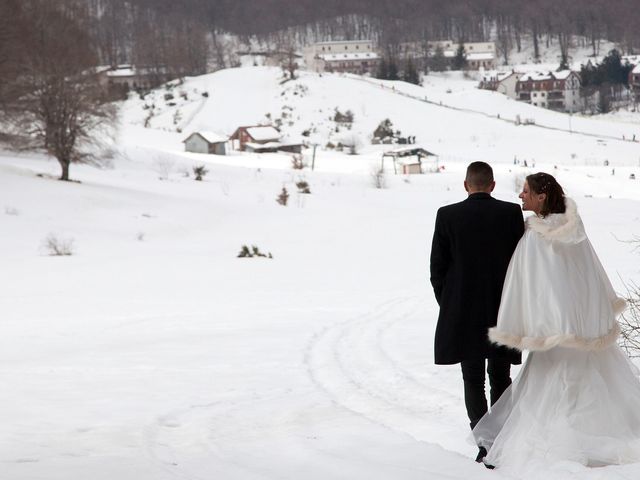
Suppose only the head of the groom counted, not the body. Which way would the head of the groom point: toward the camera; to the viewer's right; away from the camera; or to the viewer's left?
away from the camera

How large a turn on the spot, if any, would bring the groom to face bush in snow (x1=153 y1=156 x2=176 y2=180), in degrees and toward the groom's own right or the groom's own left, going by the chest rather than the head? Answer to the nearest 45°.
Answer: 0° — they already face it

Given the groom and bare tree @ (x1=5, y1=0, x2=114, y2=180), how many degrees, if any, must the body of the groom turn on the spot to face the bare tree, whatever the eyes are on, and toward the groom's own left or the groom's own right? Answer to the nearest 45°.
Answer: approximately 45° to the groom's own left

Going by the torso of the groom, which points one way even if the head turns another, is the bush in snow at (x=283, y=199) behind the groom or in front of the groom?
in front

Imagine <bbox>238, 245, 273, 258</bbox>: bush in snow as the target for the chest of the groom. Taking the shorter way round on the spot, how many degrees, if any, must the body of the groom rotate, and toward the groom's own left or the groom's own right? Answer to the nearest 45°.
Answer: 0° — they already face it

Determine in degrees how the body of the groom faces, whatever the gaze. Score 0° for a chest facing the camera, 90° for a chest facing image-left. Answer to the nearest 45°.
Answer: approximately 180°
